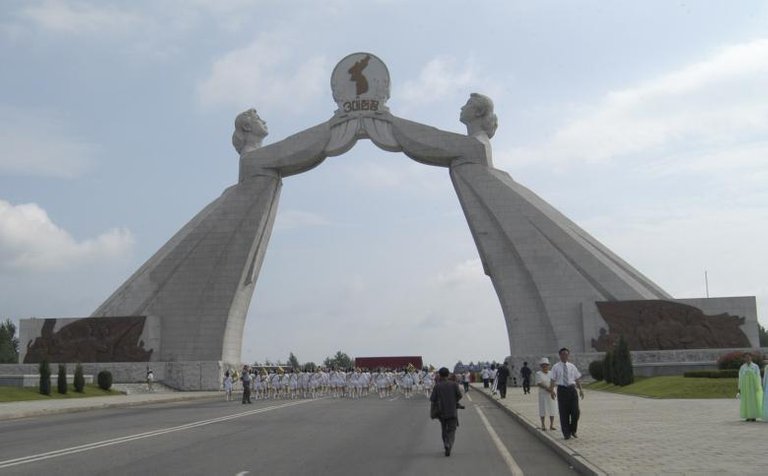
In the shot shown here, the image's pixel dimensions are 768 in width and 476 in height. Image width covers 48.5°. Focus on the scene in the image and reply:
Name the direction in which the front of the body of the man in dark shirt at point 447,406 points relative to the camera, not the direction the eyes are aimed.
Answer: away from the camera

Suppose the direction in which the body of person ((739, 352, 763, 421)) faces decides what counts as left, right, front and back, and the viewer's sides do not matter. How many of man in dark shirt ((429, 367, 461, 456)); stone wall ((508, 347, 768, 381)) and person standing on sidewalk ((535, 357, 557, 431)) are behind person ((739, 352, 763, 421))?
1

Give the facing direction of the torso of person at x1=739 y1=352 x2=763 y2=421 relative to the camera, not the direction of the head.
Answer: toward the camera

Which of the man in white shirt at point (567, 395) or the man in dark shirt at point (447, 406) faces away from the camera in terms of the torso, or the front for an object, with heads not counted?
the man in dark shirt

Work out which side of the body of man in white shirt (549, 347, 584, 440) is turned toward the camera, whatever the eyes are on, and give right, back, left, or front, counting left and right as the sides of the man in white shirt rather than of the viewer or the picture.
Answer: front

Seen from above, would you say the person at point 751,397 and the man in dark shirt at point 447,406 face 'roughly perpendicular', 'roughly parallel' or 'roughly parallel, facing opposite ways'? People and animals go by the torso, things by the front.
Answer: roughly parallel, facing opposite ways

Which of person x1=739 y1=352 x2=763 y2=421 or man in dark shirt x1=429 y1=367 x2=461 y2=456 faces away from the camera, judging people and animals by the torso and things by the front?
the man in dark shirt

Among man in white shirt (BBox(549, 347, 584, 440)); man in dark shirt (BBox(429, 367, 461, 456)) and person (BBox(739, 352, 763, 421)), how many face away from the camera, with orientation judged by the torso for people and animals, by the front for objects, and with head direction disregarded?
1

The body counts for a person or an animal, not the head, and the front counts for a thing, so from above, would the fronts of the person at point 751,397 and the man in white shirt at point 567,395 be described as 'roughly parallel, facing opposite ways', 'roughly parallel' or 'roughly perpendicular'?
roughly parallel

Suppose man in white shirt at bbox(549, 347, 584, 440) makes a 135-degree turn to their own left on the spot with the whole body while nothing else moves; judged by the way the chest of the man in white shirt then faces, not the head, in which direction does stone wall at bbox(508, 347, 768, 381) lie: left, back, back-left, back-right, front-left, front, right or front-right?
front-left

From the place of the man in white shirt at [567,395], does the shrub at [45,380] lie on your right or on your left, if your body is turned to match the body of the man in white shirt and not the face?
on your right

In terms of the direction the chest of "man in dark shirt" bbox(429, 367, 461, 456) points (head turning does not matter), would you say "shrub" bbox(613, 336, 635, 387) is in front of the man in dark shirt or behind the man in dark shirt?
in front
